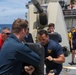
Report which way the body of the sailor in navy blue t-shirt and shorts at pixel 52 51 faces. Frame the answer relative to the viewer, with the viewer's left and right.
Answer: facing the viewer and to the left of the viewer

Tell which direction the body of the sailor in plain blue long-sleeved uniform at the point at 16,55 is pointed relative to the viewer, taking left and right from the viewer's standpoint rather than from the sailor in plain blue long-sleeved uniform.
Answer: facing away from the viewer and to the right of the viewer

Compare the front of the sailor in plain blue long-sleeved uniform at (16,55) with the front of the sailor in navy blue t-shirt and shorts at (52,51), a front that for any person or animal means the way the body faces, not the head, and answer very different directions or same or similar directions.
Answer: very different directions

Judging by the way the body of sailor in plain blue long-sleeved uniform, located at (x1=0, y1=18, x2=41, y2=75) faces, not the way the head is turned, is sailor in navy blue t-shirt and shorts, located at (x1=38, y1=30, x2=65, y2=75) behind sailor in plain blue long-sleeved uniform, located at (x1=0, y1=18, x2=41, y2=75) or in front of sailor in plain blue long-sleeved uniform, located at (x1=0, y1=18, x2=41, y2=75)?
in front
